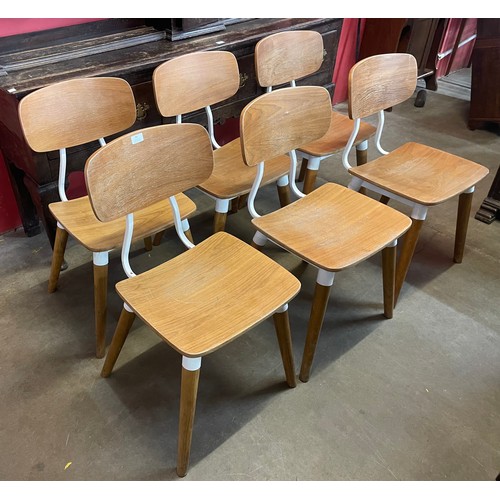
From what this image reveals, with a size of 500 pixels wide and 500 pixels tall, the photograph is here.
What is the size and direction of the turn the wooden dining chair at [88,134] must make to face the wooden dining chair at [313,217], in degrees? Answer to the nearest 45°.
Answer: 0° — it already faces it

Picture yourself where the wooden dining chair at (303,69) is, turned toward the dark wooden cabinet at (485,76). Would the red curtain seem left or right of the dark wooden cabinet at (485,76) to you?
left

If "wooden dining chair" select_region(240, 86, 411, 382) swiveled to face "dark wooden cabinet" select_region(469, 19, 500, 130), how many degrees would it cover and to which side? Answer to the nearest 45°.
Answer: approximately 90° to its left

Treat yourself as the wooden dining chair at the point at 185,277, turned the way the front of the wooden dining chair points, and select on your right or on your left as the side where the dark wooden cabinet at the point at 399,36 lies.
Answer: on your left

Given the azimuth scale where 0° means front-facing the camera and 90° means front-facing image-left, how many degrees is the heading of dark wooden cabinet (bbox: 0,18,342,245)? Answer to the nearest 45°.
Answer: approximately 315°

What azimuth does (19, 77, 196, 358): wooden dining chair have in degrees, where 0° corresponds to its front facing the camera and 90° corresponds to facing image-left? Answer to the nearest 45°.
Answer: approximately 315°

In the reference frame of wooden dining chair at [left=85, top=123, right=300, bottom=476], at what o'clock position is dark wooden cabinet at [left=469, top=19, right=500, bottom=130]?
The dark wooden cabinet is roughly at 9 o'clock from the wooden dining chair.

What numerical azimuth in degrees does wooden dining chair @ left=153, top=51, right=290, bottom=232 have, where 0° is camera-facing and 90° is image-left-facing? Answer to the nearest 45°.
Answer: approximately 315°

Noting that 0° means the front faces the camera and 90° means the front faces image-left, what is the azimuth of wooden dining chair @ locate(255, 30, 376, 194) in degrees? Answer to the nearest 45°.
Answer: approximately 315°
